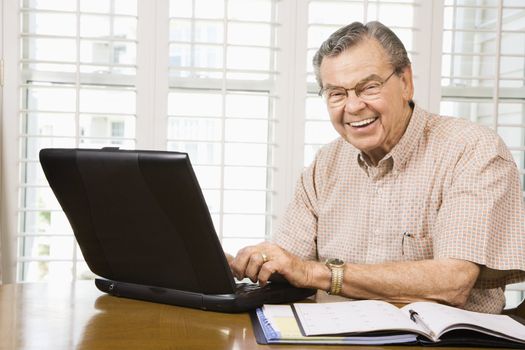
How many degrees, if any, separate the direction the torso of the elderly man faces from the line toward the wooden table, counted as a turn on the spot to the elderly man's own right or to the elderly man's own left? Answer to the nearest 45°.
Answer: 0° — they already face it

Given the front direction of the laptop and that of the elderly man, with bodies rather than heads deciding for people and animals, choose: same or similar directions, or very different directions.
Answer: very different directions

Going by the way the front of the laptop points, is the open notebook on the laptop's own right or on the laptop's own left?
on the laptop's own right

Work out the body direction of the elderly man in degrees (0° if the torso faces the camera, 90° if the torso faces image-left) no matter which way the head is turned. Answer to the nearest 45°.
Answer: approximately 45°

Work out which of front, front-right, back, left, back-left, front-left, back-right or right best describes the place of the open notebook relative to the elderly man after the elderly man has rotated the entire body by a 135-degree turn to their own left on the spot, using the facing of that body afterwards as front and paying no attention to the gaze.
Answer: right

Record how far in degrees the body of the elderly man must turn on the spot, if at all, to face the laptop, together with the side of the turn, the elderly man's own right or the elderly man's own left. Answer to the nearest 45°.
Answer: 0° — they already face it

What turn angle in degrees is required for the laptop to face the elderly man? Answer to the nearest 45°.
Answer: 0° — it already faces them

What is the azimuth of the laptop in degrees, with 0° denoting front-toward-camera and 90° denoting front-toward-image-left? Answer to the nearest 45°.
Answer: approximately 225°
